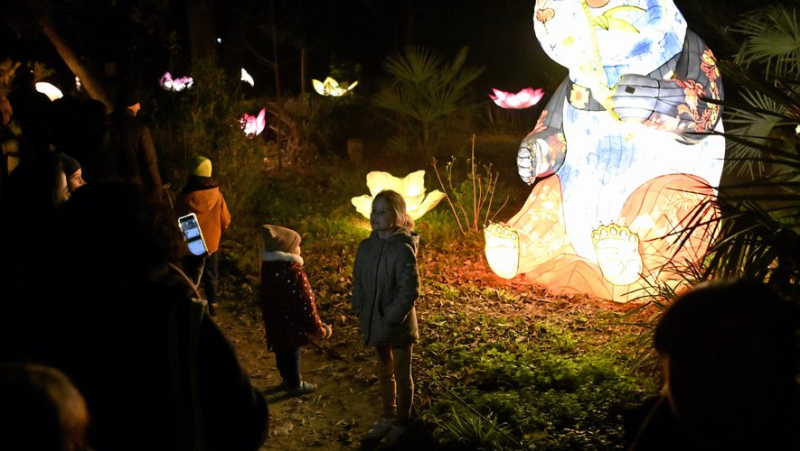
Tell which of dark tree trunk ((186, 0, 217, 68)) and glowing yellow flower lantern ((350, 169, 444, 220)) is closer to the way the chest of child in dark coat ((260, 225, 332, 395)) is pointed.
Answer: the glowing yellow flower lantern

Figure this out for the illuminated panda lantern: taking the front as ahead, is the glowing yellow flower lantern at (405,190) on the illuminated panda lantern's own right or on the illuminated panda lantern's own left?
on the illuminated panda lantern's own right

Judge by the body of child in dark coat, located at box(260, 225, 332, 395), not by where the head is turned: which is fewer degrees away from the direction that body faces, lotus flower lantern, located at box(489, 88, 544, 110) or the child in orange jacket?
the lotus flower lantern

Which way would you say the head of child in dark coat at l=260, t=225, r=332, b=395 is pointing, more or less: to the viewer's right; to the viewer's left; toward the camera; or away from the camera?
to the viewer's right

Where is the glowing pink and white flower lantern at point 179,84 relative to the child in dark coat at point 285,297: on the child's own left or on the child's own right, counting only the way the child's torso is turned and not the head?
on the child's own left

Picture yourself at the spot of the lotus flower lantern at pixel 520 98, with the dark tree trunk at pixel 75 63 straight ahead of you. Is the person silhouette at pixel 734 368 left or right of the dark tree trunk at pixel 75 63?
left

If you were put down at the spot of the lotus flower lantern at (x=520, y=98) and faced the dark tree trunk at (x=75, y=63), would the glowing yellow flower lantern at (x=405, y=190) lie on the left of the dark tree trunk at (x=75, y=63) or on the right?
left

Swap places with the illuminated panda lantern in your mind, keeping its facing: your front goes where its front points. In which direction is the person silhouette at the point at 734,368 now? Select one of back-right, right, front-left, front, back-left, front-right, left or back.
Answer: front-left

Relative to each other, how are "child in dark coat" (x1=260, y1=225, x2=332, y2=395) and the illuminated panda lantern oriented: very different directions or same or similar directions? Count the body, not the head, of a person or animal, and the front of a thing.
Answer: very different directions

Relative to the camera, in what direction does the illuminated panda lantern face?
facing the viewer and to the left of the viewer

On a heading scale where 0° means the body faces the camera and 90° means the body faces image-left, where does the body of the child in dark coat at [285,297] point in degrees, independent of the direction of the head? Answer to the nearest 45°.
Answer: approximately 225°

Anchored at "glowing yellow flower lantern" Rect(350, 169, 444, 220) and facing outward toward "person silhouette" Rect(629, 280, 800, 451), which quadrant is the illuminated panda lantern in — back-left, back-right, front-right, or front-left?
front-left

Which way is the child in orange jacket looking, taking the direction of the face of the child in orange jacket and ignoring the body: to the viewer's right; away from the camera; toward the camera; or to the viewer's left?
away from the camera

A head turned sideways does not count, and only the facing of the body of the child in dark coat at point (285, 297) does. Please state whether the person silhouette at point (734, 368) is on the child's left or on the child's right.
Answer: on the child's right

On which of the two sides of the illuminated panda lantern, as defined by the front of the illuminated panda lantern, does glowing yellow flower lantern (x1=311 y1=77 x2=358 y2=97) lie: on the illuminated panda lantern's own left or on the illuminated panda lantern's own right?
on the illuminated panda lantern's own right
